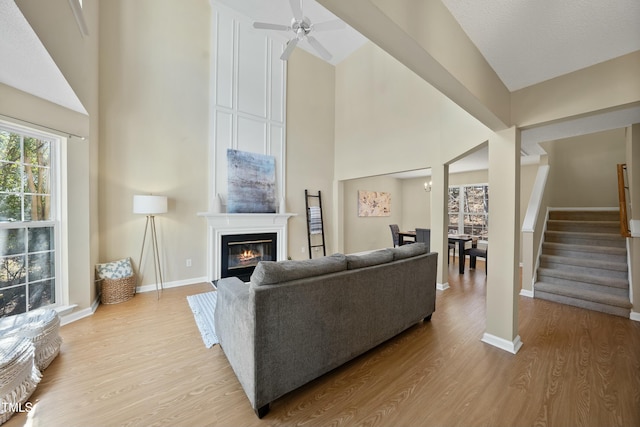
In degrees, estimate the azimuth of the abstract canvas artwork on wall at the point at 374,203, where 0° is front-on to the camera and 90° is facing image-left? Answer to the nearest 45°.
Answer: approximately 315°

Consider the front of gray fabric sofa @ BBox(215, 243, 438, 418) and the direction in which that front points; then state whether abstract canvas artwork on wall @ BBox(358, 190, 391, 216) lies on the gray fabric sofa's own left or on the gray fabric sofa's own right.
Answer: on the gray fabric sofa's own right

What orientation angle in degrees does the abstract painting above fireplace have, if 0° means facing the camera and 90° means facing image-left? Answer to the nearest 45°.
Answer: approximately 315°

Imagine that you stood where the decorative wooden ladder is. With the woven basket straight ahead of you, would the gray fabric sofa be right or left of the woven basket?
left

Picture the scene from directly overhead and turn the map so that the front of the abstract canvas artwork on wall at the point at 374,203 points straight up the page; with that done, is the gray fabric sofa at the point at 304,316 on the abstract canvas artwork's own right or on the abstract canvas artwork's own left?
on the abstract canvas artwork's own right

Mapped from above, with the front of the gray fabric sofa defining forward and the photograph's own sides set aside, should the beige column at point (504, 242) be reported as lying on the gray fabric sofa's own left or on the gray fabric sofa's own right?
on the gray fabric sofa's own right

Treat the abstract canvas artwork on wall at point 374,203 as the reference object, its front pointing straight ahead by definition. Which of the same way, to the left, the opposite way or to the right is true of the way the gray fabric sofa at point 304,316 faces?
the opposite way

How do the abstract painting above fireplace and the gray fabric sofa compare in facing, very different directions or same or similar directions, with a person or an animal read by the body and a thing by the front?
very different directions

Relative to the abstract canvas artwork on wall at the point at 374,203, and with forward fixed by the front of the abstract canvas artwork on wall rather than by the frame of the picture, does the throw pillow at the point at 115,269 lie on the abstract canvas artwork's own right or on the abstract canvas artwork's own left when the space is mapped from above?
on the abstract canvas artwork's own right
